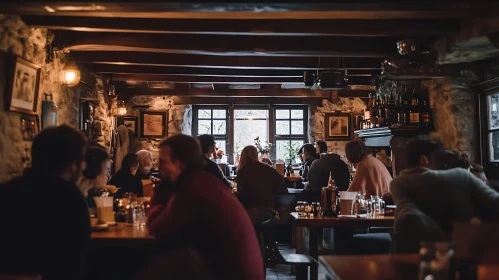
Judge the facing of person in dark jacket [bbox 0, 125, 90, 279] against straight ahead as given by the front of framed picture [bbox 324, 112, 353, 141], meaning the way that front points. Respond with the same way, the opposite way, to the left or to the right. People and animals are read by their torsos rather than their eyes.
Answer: the opposite way

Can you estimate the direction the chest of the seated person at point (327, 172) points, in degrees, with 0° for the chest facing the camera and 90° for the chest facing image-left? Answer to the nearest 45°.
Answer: approximately 135°

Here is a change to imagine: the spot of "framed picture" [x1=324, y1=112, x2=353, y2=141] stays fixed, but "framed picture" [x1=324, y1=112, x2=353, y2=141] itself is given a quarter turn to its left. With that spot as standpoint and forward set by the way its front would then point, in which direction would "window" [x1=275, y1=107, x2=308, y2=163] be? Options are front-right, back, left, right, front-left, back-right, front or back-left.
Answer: back

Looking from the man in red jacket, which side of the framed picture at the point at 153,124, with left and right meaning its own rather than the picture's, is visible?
front

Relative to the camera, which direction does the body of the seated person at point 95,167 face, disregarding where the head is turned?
to the viewer's right

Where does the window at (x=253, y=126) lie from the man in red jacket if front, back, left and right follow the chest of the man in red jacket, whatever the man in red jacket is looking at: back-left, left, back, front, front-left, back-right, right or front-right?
right

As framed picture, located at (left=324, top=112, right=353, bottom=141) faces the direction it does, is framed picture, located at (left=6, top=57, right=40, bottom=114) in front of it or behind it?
in front

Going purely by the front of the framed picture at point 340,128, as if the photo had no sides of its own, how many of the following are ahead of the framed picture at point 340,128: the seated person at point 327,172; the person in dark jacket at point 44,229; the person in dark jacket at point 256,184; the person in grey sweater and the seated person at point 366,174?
5

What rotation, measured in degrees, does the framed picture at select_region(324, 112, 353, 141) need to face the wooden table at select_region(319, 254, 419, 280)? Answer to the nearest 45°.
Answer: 0° — it already faces it

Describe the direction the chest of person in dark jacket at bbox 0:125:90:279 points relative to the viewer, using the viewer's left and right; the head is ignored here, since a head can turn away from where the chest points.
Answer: facing away from the viewer and to the right of the viewer

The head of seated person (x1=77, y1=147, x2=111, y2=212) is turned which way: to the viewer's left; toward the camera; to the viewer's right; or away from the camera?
to the viewer's right

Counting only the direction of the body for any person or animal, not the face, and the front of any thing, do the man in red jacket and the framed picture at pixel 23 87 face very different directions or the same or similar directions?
very different directions

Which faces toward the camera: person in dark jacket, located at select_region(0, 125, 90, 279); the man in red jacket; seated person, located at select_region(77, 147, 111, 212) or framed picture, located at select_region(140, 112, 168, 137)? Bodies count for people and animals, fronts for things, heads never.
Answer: the framed picture

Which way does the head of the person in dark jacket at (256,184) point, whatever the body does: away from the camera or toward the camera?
away from the camera

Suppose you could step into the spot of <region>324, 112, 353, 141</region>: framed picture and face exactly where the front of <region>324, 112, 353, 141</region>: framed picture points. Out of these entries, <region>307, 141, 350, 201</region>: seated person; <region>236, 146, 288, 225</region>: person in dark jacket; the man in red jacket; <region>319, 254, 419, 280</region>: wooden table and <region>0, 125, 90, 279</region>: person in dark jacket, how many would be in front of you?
5

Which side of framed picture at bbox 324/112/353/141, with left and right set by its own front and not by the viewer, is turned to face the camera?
front
